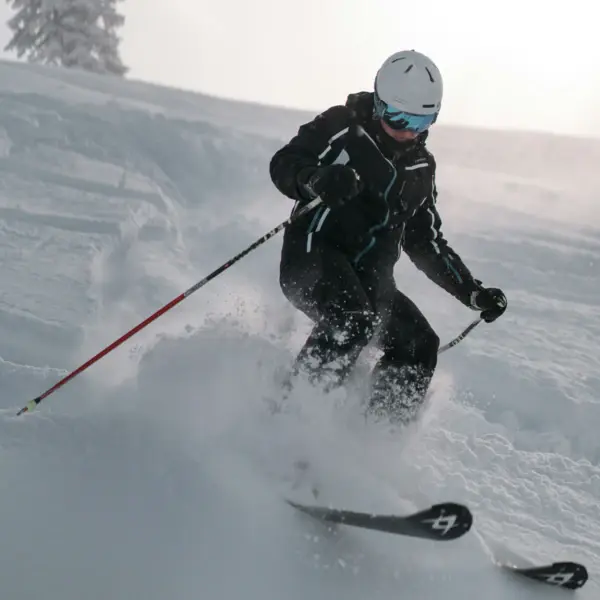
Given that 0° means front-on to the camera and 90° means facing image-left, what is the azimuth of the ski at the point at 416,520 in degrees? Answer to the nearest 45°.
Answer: approximately 315°

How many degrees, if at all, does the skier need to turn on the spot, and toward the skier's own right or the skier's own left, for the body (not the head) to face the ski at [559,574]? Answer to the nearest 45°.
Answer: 0° — they already face it

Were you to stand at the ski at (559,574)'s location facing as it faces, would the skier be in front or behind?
behind

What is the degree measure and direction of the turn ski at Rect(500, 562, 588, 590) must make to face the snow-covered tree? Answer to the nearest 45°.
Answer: approximately 180°

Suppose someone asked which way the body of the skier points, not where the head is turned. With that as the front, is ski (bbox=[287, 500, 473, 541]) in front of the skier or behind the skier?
in front

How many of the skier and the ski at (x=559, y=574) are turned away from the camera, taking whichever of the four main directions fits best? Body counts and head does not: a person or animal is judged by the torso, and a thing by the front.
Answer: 0

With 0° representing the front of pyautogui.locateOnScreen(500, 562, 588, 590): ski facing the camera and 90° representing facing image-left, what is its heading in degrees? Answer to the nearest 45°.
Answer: approximately 315°
